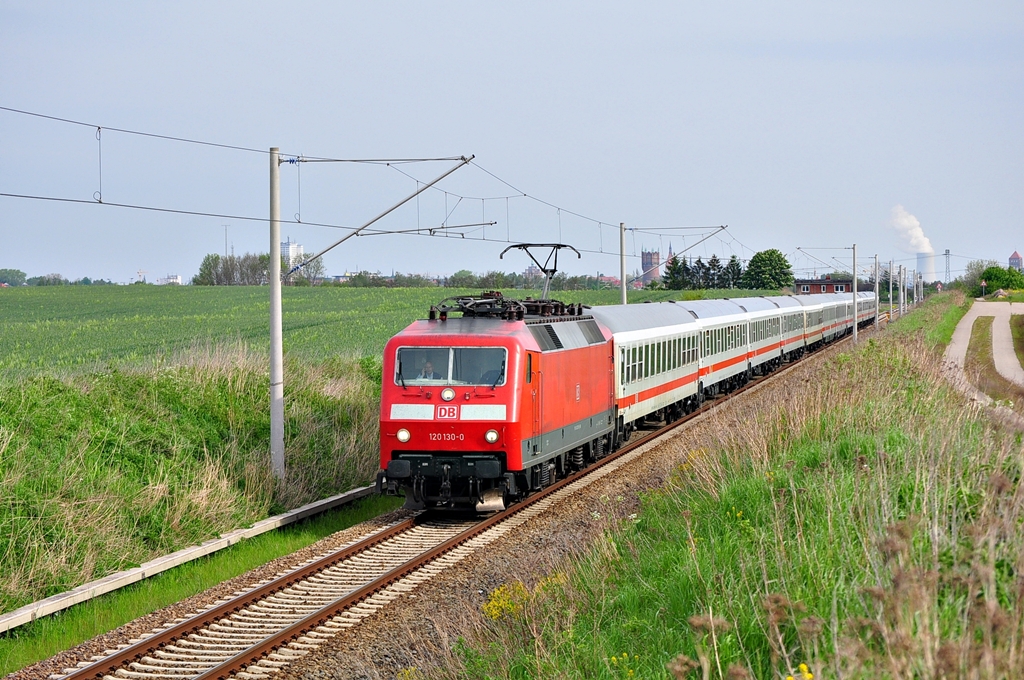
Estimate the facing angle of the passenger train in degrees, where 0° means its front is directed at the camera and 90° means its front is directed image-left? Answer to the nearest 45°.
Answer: approximately 45°

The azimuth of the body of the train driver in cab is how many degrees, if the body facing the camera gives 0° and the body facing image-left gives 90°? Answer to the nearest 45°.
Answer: approximately 0°
